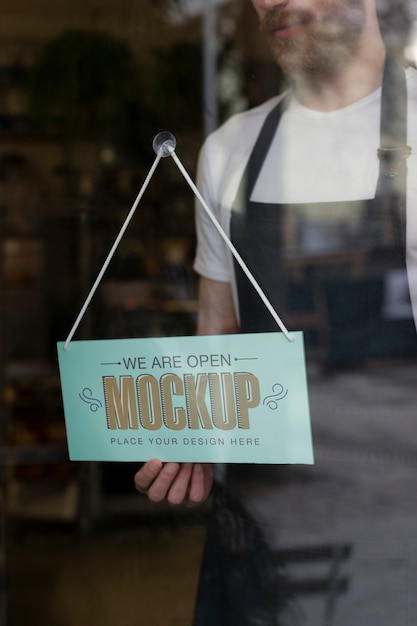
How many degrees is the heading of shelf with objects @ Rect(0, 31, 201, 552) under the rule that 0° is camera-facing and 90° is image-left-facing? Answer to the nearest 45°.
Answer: approximately 0°

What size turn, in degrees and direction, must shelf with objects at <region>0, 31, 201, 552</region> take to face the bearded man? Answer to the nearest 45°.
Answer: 0° — it already faces them
